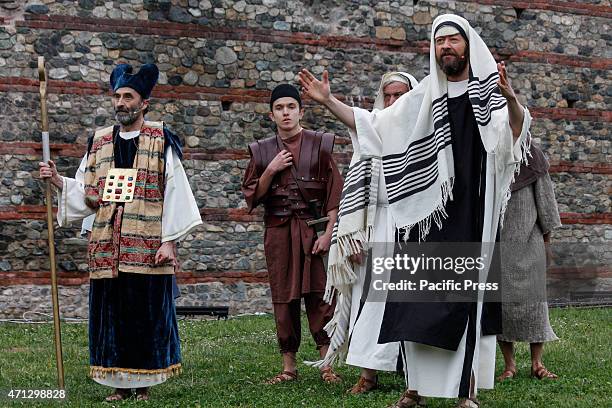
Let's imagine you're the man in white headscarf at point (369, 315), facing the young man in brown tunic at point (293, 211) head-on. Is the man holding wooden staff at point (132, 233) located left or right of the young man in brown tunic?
left

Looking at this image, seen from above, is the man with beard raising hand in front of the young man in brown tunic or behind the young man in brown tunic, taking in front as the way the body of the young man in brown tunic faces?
in front

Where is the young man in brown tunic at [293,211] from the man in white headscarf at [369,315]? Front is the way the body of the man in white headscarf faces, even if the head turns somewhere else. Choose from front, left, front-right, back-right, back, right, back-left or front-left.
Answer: right

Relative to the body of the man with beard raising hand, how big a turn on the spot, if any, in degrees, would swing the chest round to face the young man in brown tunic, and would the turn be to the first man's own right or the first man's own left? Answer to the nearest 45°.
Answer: approximately 135° to the first man's own right

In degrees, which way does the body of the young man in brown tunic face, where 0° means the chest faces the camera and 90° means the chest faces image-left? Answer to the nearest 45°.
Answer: approximately 0°

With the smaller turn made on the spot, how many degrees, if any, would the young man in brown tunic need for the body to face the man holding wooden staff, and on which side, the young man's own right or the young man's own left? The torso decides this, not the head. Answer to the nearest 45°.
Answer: approximately 45° to the young man's own right

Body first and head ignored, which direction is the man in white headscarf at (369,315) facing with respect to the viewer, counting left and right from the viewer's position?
facing the viewer and to the left of the viewer

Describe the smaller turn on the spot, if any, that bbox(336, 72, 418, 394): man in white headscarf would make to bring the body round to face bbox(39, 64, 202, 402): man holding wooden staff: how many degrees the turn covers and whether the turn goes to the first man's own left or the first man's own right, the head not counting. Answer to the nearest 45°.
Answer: approximately 45° to the first man's own right

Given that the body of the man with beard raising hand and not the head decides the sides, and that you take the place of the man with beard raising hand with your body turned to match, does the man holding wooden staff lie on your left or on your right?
on your right

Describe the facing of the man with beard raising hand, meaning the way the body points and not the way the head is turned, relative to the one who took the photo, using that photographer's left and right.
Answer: facing the viewer
